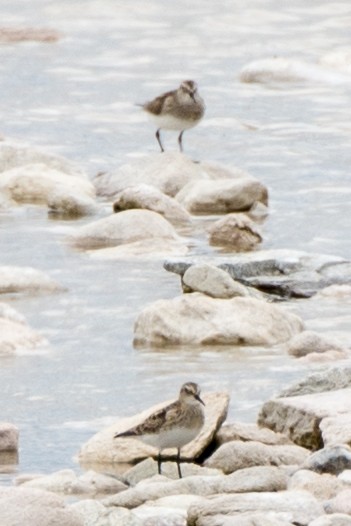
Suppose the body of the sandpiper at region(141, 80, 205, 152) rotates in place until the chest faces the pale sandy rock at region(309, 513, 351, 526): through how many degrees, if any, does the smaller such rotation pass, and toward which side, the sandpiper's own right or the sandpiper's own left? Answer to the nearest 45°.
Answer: approximately 45° to the sandpiper's own right

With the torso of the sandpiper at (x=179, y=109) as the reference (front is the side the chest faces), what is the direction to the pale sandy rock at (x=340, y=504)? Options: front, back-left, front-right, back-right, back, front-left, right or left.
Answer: front-right

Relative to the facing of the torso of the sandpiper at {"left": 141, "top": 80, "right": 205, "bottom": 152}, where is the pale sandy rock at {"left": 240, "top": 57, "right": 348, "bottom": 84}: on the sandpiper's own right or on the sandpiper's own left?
on the sandpiper's own left

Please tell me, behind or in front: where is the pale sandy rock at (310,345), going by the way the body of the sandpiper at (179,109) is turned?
in front

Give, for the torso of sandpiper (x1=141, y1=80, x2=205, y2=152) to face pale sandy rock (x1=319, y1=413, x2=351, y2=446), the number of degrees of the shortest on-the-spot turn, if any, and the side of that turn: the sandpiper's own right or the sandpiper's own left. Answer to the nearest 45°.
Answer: approximately 45° to the sandpiper's own right

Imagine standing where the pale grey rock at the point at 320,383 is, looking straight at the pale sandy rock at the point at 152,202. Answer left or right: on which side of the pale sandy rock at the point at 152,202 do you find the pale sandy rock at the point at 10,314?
left

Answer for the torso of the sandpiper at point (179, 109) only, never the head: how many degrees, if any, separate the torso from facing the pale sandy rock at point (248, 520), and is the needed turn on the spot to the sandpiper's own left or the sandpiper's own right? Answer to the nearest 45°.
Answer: approximately 45° to the sandpiper's own right

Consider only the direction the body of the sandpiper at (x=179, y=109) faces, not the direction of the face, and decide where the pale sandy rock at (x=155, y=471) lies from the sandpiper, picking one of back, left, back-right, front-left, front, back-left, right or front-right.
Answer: front-right

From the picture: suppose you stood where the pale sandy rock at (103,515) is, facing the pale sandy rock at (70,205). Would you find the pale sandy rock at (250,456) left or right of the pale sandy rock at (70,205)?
right

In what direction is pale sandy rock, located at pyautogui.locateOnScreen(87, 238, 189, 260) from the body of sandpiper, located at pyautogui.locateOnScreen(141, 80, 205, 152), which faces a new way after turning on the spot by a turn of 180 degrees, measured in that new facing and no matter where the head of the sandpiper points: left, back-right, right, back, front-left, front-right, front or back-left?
back-left

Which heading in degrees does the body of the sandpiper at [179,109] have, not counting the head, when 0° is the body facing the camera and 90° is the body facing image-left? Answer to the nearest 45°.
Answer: approximately 315°

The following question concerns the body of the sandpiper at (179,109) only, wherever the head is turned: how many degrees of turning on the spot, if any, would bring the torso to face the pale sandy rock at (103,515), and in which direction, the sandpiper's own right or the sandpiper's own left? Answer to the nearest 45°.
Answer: approximately 45° to the sandpiper's own right
